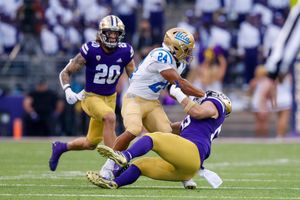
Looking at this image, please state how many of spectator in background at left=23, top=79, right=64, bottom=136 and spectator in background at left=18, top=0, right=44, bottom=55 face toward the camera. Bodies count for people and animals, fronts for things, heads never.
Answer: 2

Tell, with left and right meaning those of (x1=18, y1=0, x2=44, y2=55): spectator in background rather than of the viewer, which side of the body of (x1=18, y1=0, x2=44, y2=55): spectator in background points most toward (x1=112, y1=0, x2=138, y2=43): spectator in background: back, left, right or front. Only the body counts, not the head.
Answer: left

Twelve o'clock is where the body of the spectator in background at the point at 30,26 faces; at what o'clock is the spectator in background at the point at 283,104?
the spectator in background at the point at 283,104 is roughly at 10 o'clock from the spectator in background at the point at 30,26.

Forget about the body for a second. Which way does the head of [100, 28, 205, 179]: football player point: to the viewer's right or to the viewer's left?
to the viewer's right

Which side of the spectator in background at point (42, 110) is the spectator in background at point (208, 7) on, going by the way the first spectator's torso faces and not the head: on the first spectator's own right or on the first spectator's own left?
on the first spectator's own left

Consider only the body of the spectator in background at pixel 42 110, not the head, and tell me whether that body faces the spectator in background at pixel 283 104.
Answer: no

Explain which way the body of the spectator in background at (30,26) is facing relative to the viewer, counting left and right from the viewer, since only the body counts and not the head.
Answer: facing the viewer

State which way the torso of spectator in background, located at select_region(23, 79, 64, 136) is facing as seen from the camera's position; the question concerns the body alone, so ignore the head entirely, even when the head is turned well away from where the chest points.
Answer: toward the camera

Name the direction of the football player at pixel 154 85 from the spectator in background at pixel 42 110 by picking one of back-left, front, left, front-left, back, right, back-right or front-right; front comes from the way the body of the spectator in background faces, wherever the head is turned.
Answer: front

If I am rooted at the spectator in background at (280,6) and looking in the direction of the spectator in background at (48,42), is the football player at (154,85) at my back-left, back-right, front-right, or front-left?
front-left

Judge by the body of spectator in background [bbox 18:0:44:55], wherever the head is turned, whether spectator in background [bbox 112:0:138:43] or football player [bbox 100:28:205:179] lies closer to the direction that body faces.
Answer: the football player

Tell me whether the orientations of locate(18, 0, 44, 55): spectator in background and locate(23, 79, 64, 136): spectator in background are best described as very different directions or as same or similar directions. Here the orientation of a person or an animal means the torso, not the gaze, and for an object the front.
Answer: same or similar directions

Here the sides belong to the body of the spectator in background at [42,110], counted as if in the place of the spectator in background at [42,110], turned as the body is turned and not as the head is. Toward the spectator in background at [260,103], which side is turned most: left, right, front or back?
left

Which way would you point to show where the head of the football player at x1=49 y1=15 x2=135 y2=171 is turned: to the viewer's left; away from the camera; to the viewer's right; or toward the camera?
toward the camera

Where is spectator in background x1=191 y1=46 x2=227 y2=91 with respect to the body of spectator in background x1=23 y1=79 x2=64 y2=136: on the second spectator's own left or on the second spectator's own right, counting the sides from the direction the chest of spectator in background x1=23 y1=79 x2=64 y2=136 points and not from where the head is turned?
on the second spectator's own left

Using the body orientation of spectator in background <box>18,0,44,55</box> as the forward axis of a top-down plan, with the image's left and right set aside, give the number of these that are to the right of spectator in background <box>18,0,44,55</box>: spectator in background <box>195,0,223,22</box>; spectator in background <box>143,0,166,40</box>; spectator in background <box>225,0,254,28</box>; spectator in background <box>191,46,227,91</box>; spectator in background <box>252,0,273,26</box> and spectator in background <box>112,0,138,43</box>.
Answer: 0

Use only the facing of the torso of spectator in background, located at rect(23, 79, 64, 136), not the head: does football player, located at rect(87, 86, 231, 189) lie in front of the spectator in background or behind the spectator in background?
in front

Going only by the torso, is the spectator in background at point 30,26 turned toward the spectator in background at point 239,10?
no
